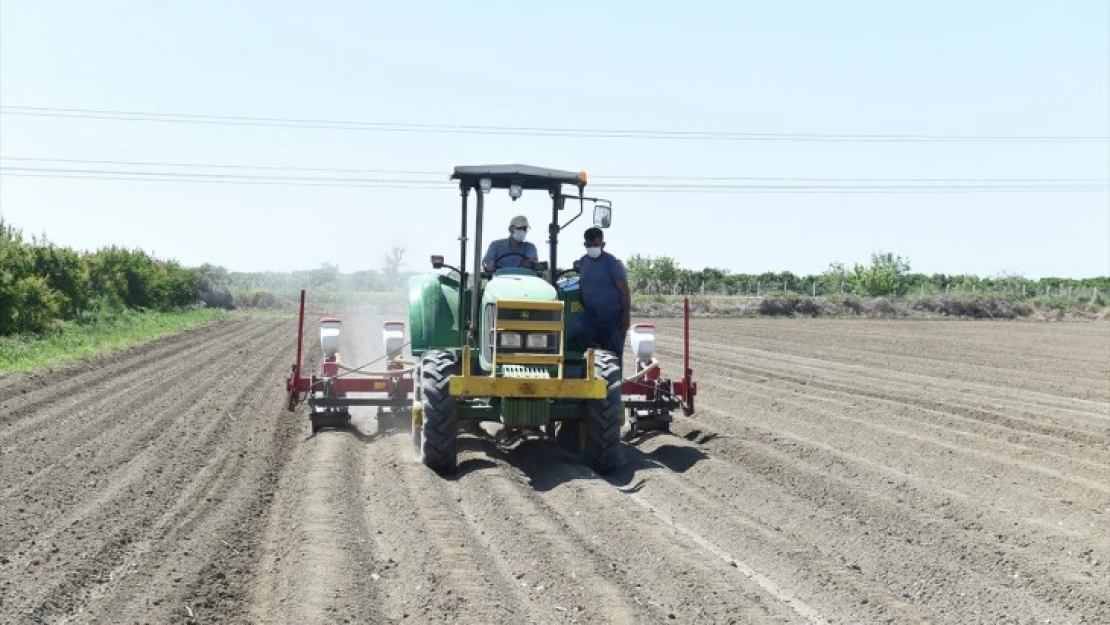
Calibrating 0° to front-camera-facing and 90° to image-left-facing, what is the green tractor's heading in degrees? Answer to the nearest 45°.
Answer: approximately 0°
